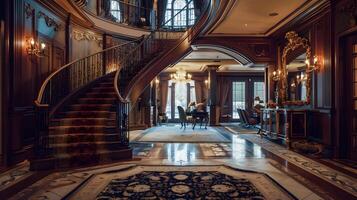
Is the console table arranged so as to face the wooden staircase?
yes

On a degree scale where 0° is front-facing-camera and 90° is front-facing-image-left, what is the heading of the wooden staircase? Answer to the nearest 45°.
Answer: approximately 0°

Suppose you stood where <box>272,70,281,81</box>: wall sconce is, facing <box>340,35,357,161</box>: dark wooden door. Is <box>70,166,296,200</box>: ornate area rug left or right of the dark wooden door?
right

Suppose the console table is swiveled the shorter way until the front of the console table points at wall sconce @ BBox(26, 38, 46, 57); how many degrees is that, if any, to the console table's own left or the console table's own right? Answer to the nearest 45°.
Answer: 0° — it already faces it

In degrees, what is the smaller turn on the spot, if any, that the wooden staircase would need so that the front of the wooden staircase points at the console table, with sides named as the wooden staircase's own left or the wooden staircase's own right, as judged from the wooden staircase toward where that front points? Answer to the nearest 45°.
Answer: approximately 90° to the wooden staircase's own left

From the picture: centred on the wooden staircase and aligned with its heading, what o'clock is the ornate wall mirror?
The ornate wall mirror is roughly at 9 o'clock from the wooden staircase.

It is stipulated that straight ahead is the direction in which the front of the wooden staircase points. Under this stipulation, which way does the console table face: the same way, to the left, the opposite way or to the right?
to the right

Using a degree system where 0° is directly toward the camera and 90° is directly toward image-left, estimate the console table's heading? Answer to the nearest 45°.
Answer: approximately 45°
